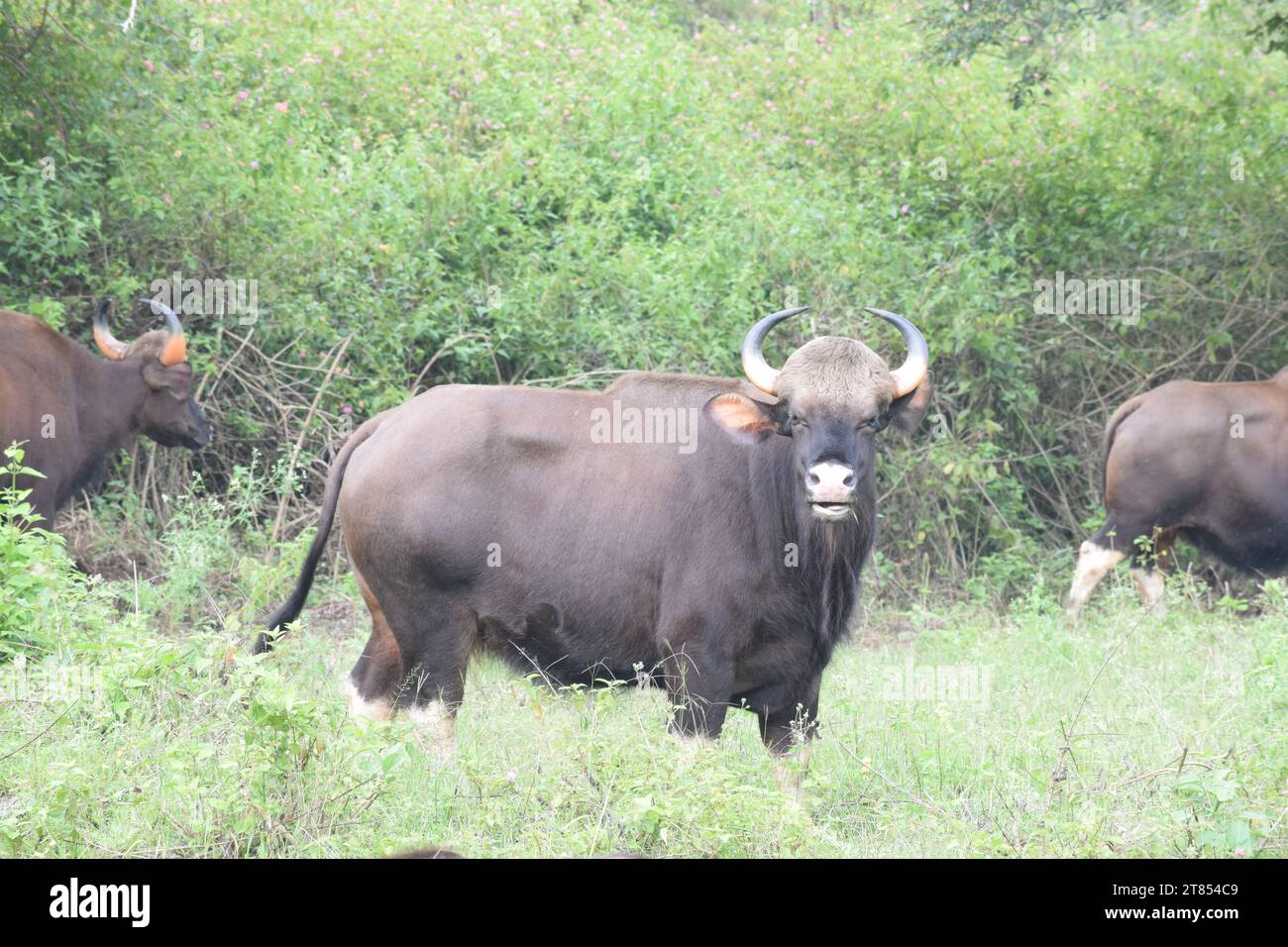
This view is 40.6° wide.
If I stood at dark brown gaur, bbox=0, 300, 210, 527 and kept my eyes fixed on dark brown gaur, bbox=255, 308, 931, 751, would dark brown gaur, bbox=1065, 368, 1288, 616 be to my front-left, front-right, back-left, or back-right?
front-left

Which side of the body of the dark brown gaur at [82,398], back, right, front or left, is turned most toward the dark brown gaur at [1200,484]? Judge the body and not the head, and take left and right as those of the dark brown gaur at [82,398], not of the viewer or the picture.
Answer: front

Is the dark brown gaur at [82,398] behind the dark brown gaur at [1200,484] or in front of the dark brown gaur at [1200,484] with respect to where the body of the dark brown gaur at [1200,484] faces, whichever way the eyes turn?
behind

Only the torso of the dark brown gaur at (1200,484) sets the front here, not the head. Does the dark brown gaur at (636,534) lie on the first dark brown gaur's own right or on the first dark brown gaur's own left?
on the first dark brown gaur's own right

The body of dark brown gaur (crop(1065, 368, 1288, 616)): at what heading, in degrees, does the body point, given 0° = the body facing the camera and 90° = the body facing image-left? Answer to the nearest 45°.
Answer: approximately 270°

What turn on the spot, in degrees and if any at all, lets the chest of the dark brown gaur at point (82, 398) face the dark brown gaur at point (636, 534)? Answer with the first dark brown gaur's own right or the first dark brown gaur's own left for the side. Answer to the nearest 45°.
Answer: approximately 45° to the first dark brown gaur's own right

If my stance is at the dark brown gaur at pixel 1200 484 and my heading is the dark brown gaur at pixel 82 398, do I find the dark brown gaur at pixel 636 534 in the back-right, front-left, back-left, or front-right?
front-left

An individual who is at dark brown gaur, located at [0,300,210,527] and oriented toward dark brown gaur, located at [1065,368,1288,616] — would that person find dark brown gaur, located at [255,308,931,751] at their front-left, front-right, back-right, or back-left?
front-right

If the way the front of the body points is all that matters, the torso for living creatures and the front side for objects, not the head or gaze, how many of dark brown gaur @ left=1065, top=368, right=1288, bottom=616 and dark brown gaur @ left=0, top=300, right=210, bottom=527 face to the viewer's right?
2

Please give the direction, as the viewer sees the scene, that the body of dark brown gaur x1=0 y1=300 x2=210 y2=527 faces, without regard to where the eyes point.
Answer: to the viewer's right
